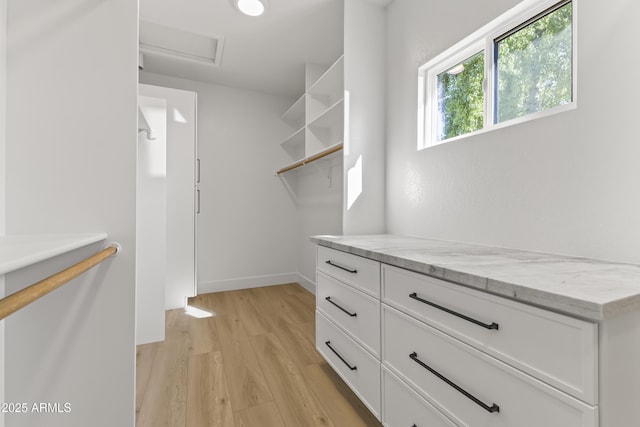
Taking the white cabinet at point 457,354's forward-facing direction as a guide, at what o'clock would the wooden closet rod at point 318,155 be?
The wooden closet rod is roughly at 3 o'clock from the white cabinet.

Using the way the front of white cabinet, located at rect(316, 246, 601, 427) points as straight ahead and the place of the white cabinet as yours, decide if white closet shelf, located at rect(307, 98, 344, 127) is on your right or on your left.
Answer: on your right

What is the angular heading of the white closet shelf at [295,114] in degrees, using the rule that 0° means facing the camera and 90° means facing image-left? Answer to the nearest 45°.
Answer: approximately 45°

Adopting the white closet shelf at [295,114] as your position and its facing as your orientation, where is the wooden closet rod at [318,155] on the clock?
The wooden closet rod is roughly at 10 o'clock from the white closet shelf.

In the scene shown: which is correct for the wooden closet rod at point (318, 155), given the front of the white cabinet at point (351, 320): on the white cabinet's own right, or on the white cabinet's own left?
on the white cabinet's own right

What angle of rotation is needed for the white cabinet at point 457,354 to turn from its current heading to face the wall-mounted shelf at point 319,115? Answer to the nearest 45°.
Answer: approximately 90° to its right

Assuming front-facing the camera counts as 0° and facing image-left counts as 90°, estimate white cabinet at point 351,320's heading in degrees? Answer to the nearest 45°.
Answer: approximately 45°
